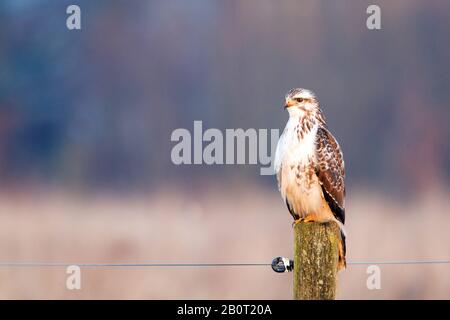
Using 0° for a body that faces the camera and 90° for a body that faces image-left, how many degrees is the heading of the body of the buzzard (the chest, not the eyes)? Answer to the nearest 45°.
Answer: approximately 45°
